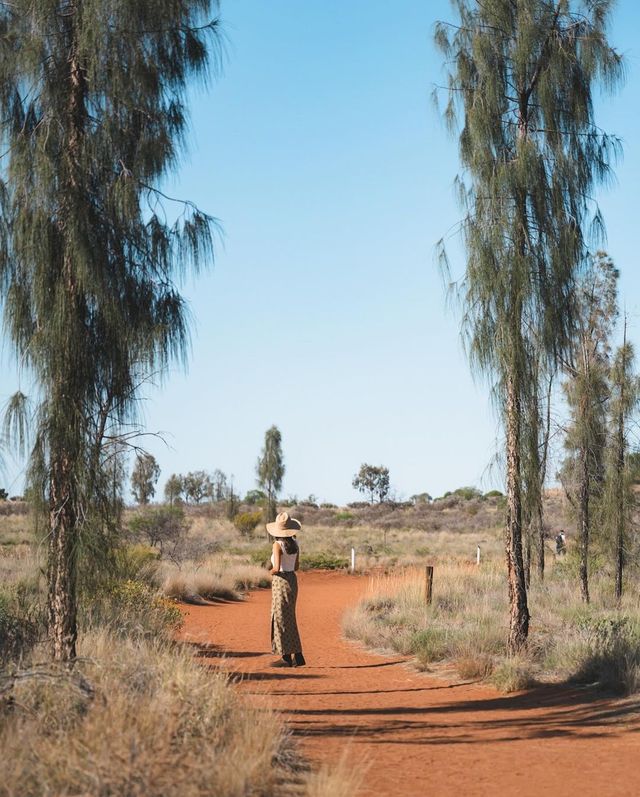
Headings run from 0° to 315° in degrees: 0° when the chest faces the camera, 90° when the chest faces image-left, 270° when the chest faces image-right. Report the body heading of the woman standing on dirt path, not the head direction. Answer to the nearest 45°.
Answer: approximately 135°

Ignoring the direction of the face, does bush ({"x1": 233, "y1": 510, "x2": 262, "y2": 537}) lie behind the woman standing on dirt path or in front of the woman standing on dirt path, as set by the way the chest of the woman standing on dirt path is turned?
in front

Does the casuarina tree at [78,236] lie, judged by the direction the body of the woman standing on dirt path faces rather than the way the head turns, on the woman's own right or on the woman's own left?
on the woman's own left

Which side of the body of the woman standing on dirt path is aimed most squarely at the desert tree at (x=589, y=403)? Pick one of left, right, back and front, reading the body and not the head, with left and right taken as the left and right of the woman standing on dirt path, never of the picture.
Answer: right

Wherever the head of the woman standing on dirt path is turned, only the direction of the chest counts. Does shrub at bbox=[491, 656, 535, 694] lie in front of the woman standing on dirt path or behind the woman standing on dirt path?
behind

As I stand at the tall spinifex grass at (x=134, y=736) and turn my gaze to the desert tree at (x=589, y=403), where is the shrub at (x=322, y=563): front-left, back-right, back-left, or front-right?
front-left

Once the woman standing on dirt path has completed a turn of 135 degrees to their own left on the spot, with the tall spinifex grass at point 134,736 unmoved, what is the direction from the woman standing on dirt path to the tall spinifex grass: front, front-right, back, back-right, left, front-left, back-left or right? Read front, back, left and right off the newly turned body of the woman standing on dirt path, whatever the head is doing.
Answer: front

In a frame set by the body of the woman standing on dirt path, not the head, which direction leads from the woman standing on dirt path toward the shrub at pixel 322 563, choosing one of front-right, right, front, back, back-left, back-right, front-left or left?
front-right
